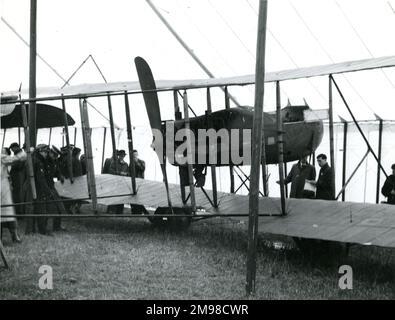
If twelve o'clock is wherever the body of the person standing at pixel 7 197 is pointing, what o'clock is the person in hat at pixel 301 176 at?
The person in hat is roughly at 12 o'clock from the person standing.

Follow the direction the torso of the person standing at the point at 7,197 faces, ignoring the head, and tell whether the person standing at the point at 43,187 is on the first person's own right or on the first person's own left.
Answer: on the first person's own left

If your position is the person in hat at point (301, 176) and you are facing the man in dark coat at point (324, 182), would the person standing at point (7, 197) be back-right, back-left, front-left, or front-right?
back-right

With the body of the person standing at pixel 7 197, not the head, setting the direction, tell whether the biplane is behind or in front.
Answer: in front

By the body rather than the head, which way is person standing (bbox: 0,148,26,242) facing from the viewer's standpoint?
to the viewer's right

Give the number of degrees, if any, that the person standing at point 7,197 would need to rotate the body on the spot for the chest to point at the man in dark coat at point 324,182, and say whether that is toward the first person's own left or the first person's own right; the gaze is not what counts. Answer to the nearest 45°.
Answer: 0° — they already face them
